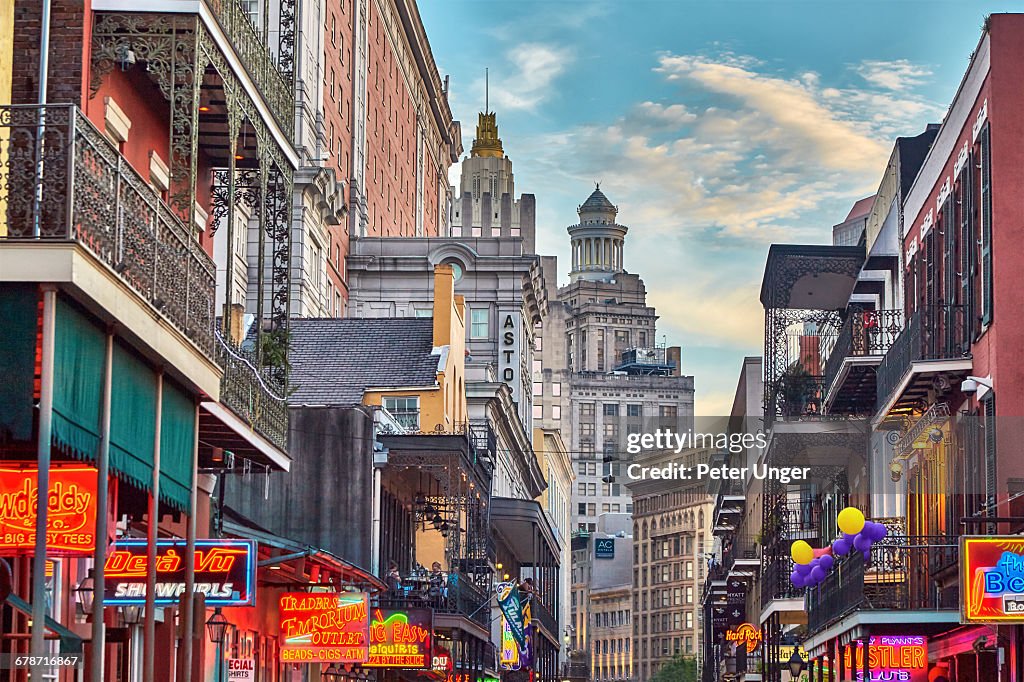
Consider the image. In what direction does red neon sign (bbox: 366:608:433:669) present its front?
toward the camera

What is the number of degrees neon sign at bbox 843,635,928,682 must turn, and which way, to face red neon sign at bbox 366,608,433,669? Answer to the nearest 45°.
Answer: approximately 90° to its right

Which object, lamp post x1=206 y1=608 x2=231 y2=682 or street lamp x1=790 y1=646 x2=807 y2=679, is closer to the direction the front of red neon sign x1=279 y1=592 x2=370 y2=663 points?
the lamp post

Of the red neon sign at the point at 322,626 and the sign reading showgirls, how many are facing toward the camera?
2

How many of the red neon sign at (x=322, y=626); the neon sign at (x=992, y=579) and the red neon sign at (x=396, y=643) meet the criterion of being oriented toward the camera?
3

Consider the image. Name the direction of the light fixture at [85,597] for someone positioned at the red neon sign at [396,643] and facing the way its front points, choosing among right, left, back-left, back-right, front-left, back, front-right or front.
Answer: front

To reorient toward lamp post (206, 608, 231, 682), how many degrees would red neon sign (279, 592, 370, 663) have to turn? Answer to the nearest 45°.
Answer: approximately 45° to its right

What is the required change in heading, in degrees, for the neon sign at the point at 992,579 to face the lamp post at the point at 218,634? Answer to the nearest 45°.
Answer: approximately 90° to its right

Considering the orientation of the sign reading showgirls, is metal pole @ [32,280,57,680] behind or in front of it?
in front

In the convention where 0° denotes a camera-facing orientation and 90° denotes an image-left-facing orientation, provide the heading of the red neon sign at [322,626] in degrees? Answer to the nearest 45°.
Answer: approximately 0°

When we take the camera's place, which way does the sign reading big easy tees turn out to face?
facing the viewer

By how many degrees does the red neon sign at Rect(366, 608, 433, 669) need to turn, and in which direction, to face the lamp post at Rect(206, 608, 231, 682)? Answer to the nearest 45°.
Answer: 0° — it already faces it
